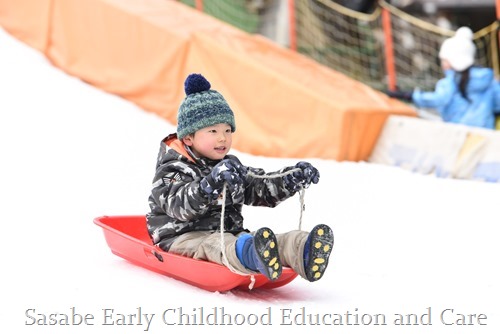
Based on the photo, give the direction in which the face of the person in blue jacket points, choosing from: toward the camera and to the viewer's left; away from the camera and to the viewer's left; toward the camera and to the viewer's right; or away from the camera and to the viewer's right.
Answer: away from the camera and to the viewer's left

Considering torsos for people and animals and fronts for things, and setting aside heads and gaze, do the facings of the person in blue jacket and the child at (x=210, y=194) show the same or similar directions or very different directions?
very different directions

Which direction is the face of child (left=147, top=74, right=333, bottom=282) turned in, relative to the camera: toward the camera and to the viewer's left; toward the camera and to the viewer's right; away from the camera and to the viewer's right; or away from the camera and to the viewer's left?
toward the camera and to the viewer's right

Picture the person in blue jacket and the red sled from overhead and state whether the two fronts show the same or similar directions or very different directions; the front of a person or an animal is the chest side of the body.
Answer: very different directions

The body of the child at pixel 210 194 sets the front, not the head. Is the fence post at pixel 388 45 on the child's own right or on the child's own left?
on the child's own left

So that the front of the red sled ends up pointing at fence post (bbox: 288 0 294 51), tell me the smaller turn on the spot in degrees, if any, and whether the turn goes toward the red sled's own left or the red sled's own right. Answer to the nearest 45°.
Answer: approximately 135° to the red sled's own left

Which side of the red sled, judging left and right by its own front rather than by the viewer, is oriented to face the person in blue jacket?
left

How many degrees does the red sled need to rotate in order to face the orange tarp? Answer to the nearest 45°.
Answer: approximately 135° to its left

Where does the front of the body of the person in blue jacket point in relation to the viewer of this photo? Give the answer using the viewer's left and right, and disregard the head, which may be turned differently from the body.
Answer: facing away from the viewer and to the left of the viewer

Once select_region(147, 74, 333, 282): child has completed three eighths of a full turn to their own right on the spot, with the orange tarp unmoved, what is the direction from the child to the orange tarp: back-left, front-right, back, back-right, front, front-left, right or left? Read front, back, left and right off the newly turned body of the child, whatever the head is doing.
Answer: right

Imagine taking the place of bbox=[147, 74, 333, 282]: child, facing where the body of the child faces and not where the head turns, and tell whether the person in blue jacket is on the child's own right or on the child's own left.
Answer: on the child's own left

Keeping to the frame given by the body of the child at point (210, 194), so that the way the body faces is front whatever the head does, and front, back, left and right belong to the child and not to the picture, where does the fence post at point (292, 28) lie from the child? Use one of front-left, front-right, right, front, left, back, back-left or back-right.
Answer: back-left

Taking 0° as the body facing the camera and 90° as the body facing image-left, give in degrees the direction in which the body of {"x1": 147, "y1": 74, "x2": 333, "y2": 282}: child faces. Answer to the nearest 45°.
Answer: approximately 315°

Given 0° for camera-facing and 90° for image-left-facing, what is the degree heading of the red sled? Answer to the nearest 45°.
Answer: approximately 315°

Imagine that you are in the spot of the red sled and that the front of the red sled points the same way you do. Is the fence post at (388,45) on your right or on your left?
on your left
